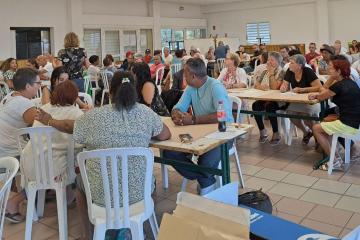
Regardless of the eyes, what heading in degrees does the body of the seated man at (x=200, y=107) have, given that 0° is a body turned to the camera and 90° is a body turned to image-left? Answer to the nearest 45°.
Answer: approximately 45°

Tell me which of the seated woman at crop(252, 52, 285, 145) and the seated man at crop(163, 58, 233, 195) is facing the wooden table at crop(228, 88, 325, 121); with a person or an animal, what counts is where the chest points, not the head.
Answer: the seated woman

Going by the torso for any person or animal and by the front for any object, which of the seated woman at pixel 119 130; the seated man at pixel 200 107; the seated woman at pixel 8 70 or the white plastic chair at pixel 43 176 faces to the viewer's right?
the seated woman at pixel 8 70

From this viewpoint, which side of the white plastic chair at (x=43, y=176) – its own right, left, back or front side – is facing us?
back

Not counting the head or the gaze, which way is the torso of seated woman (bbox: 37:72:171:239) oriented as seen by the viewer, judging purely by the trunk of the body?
away from the camera

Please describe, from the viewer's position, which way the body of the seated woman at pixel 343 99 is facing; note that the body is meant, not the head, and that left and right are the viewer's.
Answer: facing to the left of the viewer

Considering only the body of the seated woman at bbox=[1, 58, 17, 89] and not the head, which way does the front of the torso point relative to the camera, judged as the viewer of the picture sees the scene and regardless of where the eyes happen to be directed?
to the viewer's right

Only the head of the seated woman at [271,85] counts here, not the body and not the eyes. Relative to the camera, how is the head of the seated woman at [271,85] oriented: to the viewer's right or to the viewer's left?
to the viewer's left
